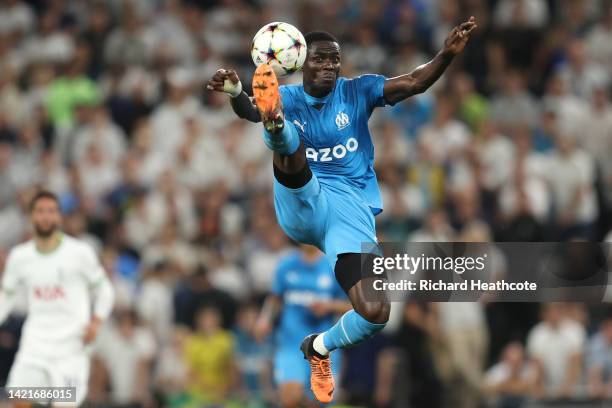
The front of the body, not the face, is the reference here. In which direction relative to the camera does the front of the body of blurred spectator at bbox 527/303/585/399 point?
toward the camera

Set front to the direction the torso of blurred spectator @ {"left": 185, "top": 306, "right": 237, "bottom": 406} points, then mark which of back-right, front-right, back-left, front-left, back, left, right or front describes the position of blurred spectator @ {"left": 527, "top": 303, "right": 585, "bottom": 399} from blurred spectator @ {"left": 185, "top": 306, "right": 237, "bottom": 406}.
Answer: left

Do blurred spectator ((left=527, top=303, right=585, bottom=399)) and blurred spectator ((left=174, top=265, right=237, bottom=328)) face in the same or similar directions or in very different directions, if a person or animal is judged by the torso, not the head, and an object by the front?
same or similar directions

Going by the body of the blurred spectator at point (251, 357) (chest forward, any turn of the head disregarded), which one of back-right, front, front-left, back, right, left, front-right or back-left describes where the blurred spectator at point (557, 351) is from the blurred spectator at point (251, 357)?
left

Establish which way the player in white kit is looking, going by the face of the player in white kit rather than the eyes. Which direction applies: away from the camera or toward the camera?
toward the camera

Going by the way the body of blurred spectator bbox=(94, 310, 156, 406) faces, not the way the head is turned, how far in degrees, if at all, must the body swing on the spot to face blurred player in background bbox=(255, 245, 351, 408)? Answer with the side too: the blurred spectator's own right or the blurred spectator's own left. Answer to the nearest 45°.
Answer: approximately 45° to the blurred spectator's own left

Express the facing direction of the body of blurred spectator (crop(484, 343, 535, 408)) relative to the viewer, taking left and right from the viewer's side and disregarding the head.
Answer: facing the viewer

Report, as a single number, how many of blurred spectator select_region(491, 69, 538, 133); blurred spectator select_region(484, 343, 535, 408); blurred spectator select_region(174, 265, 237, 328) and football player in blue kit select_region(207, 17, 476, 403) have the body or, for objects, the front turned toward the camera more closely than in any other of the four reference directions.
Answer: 4

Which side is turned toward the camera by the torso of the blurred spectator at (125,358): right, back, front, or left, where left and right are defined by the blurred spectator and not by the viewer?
front

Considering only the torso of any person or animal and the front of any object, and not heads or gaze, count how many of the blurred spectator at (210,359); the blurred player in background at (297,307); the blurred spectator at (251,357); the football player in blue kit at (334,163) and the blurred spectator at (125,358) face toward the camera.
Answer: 5

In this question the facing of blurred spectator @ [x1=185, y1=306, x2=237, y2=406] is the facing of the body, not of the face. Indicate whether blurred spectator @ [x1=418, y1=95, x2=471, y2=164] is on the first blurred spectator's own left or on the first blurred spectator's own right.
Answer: on the first blurred spectator's own left

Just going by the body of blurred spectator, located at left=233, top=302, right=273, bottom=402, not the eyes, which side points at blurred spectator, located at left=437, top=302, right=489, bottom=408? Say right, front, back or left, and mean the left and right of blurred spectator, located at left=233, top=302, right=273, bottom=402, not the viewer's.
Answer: left

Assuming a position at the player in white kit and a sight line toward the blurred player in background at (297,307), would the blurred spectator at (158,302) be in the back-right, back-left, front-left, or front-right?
front-left

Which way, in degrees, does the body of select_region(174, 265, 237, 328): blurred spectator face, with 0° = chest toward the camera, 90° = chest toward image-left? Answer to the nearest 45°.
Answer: approximately 0°

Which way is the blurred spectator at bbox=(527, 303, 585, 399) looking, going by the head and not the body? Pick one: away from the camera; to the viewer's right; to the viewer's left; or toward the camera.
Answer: toward the camera

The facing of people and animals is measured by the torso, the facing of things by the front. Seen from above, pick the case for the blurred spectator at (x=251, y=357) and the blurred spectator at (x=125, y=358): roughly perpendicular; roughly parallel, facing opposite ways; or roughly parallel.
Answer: roughly parallel
